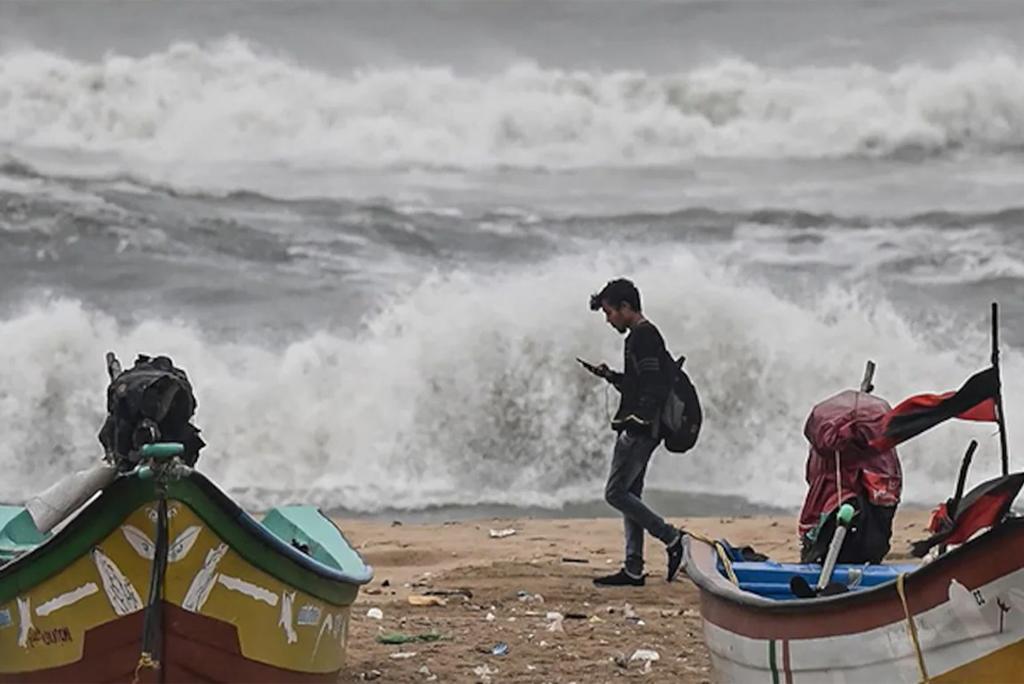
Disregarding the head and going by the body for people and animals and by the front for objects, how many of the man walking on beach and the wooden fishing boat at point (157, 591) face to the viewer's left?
1

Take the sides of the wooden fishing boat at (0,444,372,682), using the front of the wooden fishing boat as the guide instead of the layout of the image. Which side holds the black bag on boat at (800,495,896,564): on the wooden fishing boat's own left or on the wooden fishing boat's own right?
on the wooden fishing boat's own left

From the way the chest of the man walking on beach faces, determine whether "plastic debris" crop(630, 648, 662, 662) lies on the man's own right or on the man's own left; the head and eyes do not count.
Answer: on the man's own left

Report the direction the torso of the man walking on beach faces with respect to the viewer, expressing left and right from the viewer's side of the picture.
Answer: facing to the left of the viewer

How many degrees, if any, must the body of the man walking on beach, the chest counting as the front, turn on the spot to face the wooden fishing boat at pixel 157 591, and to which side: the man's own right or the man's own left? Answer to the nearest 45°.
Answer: approximately 45° to the man's own left

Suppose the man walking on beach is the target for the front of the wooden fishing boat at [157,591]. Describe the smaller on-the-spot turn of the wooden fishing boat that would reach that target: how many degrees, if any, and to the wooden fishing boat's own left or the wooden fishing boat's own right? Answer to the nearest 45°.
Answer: approximately 135° to the wooden fishing boat's own left

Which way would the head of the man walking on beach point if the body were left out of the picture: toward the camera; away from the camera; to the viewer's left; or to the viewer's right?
to the viewer's left
